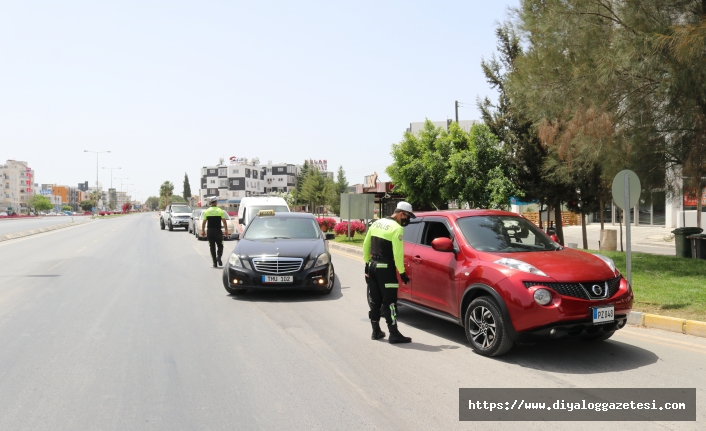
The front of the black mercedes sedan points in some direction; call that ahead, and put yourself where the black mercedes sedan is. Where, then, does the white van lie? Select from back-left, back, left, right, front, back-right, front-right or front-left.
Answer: back

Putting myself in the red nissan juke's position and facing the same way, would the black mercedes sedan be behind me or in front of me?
behind

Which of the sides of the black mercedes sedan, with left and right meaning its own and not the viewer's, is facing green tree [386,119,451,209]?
back

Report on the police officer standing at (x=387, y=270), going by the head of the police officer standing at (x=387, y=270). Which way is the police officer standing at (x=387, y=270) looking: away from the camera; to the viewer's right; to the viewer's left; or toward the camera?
to the viewer's right

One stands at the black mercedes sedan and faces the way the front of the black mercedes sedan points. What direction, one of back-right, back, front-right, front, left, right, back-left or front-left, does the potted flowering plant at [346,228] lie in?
back

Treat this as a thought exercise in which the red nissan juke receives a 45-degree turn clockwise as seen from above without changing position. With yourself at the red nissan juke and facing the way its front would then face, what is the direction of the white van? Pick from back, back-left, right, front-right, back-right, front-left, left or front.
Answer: back-right

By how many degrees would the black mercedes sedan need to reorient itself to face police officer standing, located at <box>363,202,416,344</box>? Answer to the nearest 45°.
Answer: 0° — it already faces them

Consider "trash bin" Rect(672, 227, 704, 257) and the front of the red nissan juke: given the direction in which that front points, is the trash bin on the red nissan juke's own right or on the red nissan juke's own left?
on the red nissan juke's own left

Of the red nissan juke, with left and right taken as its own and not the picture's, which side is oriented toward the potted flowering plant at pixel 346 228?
back

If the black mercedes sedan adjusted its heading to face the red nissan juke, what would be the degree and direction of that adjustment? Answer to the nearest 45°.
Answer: approximately 45° to its left

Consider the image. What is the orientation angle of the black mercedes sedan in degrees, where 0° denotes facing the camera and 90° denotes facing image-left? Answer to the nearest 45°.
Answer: approximately 0°

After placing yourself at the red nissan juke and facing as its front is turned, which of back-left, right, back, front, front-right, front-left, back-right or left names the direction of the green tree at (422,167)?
back-left

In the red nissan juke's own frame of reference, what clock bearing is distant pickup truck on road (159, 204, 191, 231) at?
The distant pickup truck on road is roughly at 6 o'clock from the red nissan juke.
